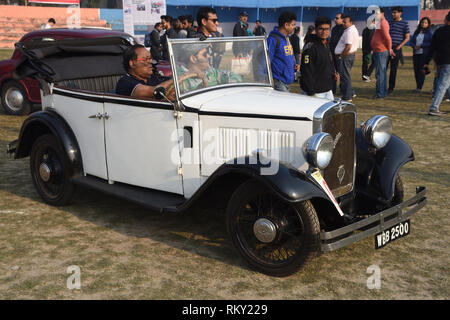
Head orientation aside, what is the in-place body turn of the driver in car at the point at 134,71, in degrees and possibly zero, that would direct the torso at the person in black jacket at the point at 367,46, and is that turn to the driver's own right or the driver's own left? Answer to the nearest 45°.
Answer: approximately 90° to the driver's own left

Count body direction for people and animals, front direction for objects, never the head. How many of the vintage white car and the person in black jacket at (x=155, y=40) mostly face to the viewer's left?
0

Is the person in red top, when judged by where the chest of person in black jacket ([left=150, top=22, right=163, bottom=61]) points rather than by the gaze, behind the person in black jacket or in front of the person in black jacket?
in front

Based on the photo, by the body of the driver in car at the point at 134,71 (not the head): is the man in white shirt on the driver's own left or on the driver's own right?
on the driver's own left
